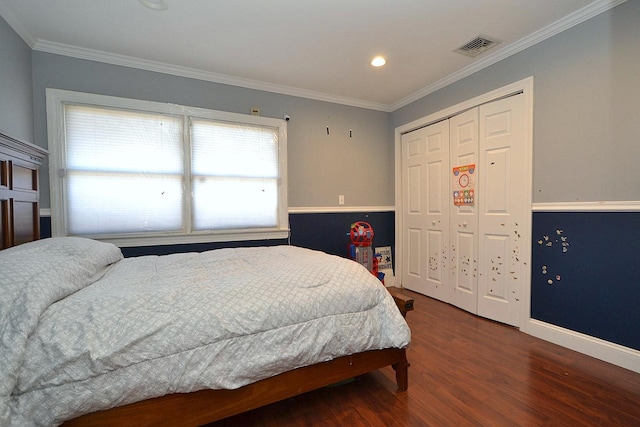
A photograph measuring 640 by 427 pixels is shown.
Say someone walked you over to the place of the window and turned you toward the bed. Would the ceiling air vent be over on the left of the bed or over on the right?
left

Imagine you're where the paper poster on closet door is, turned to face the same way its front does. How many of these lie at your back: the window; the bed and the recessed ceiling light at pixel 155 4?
0

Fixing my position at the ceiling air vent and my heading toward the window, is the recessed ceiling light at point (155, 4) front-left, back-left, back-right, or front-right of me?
front-left

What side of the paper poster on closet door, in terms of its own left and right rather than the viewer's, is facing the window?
front

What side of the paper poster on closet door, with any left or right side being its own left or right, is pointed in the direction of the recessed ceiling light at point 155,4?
front

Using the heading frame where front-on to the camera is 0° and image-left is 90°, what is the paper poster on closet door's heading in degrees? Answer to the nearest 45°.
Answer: approximately 45°
